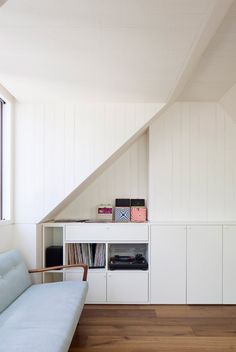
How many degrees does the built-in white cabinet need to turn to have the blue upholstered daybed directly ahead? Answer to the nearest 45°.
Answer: approximately 45° to its right

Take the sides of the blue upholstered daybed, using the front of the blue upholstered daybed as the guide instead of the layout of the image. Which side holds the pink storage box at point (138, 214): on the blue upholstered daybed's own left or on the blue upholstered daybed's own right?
on the blue upholstered daybed's own left

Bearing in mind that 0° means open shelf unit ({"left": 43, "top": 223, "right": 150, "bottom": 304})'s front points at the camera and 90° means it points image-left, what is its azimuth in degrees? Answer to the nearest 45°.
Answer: approximately 0°

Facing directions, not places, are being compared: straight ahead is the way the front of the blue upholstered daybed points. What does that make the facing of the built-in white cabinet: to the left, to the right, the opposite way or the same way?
to the right

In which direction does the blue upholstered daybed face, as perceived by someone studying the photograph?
facing to the right of the viewer

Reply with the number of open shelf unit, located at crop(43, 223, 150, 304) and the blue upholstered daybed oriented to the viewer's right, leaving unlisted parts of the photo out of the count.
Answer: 1

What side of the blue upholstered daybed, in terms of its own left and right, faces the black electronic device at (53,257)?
left

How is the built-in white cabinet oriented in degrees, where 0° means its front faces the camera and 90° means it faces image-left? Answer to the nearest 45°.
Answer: approximately 0°
